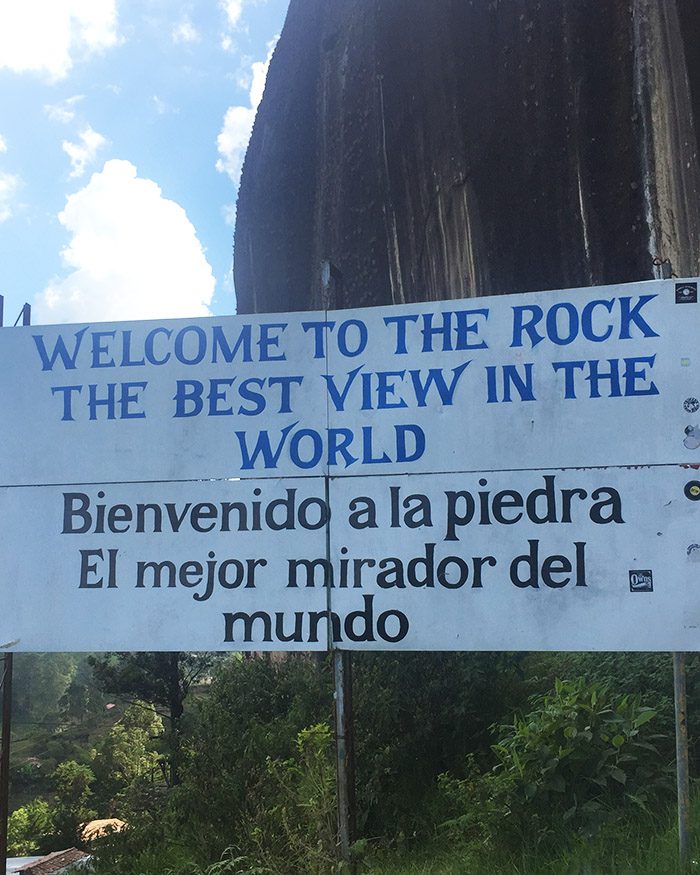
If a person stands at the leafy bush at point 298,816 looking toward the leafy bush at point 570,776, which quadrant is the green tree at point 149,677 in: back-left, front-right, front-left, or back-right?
back-left

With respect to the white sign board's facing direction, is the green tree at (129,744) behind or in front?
behind

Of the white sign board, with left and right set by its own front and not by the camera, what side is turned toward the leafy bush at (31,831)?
back

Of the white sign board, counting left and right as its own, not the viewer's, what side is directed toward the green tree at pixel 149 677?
back

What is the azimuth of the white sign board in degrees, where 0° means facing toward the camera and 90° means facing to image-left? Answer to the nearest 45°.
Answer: approximately 0°

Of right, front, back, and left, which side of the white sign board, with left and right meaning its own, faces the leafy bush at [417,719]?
back
